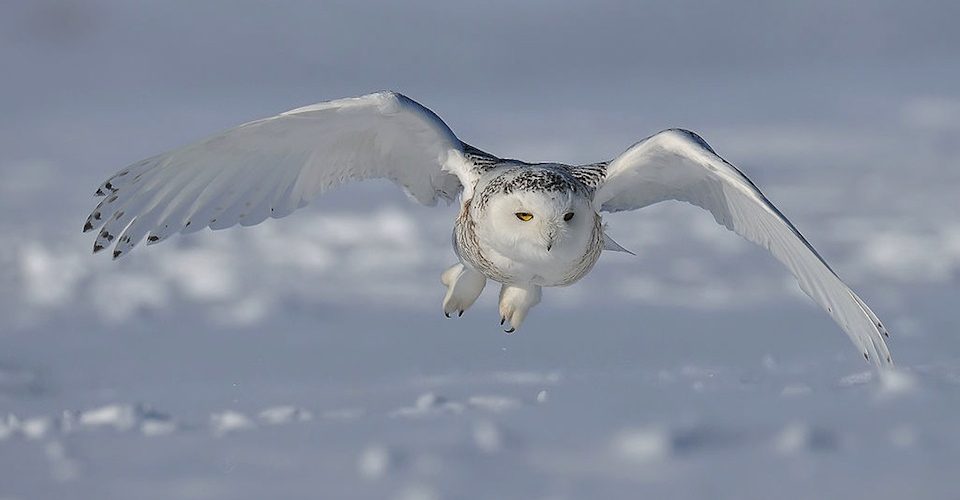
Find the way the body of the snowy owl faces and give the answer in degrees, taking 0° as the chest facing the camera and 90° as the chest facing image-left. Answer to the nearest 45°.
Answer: approximately 0°
